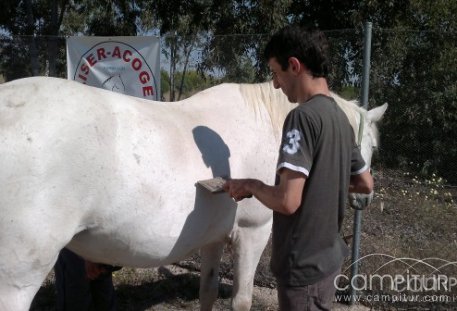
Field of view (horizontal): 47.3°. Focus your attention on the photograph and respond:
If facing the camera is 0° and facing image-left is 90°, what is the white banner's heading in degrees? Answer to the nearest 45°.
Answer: approximately 0°

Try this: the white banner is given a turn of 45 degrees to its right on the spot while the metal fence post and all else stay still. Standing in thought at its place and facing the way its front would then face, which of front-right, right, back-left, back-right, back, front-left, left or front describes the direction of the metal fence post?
left

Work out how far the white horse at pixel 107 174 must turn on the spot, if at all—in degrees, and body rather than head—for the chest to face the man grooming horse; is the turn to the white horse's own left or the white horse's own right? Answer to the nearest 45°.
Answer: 0° — it already faces them

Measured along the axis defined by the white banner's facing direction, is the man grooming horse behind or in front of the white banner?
in front

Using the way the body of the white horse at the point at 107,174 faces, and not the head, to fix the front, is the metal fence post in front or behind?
in front

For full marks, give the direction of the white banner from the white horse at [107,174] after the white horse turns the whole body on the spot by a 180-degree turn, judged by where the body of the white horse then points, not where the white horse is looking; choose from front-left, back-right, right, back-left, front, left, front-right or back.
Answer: right

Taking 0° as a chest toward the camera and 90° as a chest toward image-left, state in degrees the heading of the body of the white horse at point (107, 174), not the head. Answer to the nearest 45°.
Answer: approximately 270°
